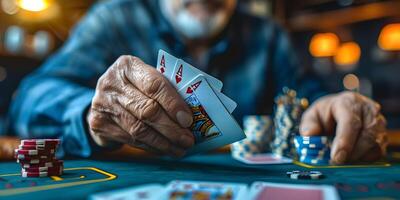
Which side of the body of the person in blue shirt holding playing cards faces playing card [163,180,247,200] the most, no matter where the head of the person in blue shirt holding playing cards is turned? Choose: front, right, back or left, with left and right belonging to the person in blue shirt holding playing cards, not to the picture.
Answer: front

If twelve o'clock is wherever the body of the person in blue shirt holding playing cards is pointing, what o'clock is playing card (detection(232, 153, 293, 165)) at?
The playing card is roughly at 11 o'clock from the person in blue shirt holding playing cards.

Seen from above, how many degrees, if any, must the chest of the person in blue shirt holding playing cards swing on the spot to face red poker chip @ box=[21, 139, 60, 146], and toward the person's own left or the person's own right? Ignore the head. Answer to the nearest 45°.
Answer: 0° — they already face it

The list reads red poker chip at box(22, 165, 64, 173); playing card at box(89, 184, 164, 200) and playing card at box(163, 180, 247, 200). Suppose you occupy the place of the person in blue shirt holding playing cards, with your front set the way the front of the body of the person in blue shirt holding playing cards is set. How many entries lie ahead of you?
3

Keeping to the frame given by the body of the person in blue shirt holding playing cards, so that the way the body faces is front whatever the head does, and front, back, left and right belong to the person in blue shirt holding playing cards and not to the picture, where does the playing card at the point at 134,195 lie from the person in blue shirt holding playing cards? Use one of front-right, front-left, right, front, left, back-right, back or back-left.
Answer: front

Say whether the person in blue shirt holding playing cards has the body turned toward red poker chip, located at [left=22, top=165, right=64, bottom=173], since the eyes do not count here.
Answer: yes

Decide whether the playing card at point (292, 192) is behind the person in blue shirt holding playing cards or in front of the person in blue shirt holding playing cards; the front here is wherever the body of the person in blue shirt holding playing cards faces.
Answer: in front

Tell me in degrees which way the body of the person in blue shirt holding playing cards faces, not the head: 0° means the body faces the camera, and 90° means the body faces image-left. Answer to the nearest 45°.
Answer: approximately 0°
